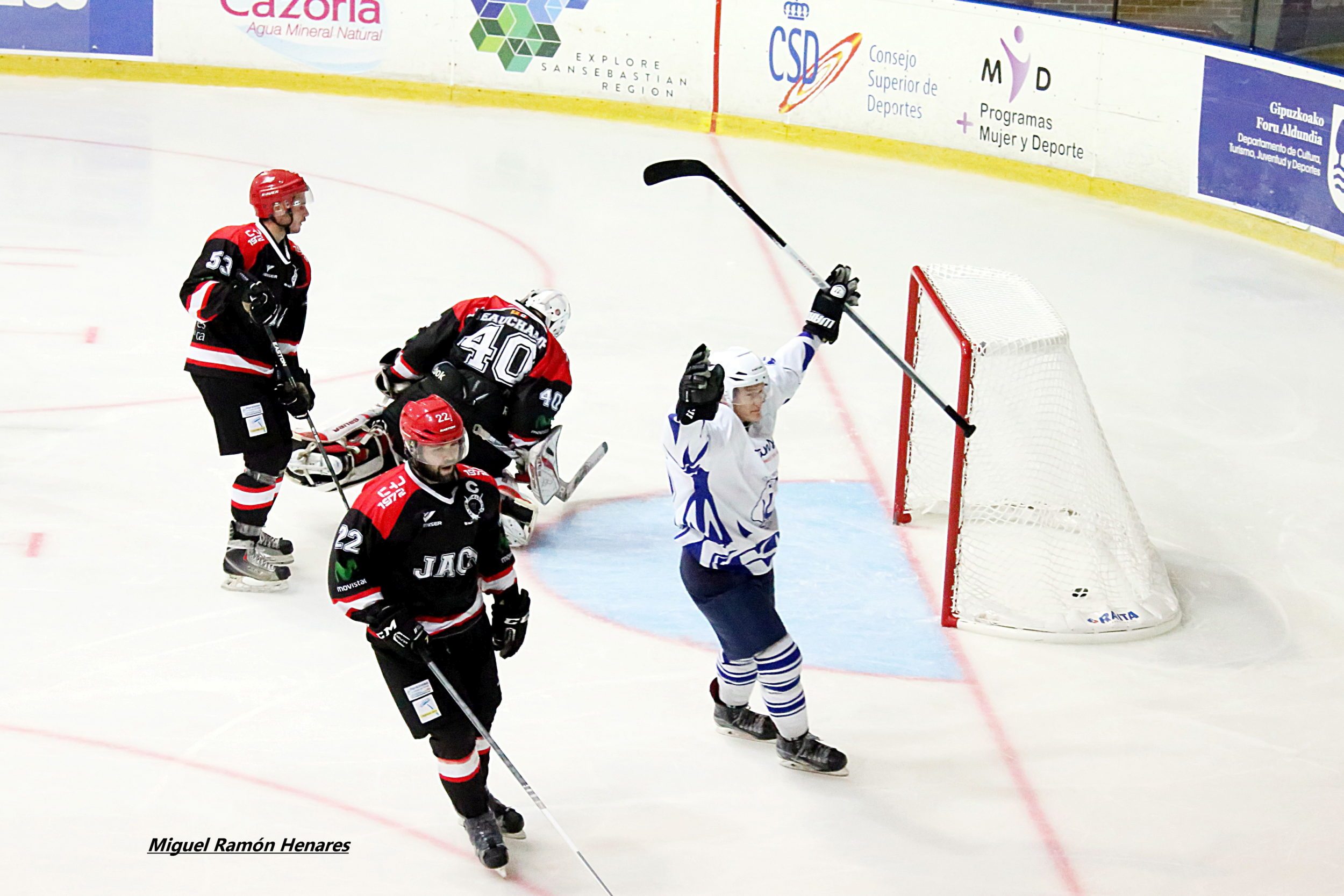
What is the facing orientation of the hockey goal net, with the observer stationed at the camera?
facing to the left of the viewer

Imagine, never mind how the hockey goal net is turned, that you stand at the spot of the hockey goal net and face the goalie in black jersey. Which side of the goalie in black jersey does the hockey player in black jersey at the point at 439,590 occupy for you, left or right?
left

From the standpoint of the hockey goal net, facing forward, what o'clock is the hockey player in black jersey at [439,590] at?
The hockey player in black jersey is roughly at 10 o'clock from the hockey goal net.

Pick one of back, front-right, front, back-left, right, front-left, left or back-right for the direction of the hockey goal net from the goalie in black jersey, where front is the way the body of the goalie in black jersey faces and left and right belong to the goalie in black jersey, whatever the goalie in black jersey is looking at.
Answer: front-right

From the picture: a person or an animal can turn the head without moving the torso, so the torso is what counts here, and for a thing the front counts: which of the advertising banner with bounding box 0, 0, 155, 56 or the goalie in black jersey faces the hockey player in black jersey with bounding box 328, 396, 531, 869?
the advertising banner

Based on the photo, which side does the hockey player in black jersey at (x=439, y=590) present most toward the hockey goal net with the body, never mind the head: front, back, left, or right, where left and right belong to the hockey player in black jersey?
left

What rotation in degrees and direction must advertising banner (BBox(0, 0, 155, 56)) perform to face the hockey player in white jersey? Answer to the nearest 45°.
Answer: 0° — it already faces them

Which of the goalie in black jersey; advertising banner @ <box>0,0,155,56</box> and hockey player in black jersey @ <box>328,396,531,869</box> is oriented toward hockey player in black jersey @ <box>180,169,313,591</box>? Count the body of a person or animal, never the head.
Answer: the advertising banner

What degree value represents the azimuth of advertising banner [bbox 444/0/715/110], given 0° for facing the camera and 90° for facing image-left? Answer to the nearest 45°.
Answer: approximately 0°

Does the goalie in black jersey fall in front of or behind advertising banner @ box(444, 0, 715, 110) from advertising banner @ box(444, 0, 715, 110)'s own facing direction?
in front

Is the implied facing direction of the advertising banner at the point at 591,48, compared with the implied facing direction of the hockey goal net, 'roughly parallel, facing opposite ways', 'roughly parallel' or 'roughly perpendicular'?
roughly perpendicular

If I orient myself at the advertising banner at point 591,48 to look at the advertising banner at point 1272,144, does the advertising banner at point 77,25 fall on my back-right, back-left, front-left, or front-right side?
back-right
